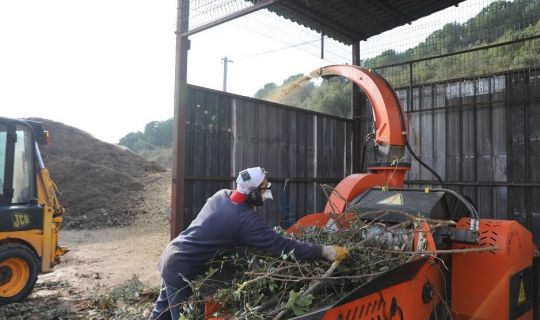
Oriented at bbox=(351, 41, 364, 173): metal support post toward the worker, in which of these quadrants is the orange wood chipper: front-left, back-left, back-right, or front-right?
front-left

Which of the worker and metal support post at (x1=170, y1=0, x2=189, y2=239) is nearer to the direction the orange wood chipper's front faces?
the worker

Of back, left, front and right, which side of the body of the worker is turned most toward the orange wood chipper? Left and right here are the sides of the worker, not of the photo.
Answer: front

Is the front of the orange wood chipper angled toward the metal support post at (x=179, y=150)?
no

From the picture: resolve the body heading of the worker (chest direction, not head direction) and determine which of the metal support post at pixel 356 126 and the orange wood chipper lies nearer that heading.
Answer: the orange wood chipper

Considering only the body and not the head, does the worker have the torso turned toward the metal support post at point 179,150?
no

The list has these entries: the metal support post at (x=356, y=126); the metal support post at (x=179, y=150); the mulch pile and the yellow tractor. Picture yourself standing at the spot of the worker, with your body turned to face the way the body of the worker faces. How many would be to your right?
0

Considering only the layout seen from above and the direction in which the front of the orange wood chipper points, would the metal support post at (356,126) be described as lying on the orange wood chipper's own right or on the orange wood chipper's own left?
on the orange wood chipper's own right

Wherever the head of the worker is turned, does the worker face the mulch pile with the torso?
no

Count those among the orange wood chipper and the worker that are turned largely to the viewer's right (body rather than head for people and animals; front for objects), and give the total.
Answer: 1

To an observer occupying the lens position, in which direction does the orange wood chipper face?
facing the viewer and to the left of the viewer

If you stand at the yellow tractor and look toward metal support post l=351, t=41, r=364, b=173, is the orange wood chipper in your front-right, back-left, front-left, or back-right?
front-right

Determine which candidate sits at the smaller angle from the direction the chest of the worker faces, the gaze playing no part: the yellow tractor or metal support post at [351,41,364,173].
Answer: the metal support post

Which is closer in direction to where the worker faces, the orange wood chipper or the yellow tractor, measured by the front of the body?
the orange wood chipper

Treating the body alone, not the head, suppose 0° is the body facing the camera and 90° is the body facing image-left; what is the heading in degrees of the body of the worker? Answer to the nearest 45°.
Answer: approximately 270°

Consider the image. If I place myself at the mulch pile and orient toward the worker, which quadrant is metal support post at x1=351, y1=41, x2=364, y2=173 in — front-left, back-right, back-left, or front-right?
front-left

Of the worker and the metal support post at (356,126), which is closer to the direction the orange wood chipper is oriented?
the worker
